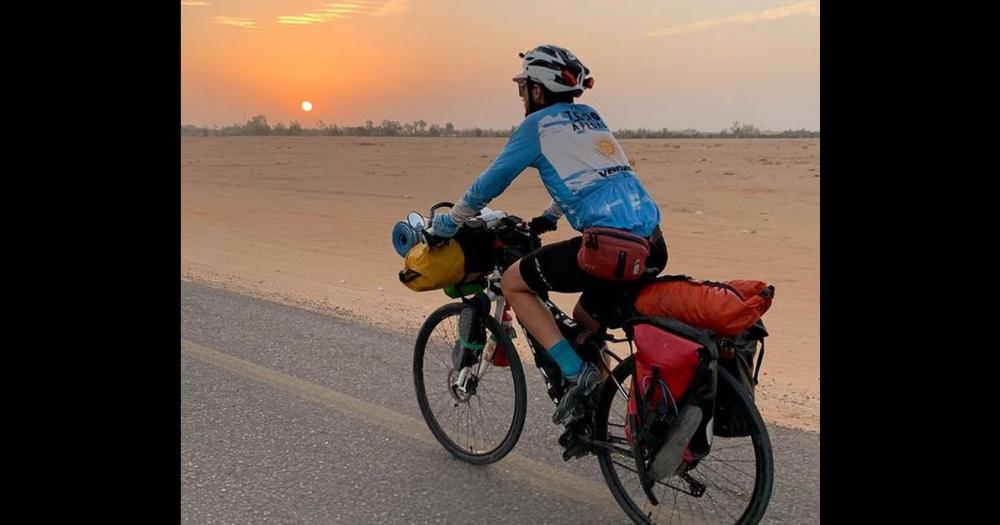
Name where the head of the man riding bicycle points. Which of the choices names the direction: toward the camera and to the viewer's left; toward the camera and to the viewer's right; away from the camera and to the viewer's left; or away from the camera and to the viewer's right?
away from the camera and to the viewer's left

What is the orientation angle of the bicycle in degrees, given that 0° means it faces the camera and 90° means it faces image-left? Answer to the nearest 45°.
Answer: approximately 135°

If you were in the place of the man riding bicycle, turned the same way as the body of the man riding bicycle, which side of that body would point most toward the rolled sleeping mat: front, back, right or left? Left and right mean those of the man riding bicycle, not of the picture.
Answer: front

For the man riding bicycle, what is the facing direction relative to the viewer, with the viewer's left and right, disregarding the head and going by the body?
facing away from the viewer and to the left of the viewer
